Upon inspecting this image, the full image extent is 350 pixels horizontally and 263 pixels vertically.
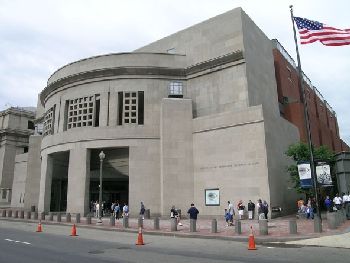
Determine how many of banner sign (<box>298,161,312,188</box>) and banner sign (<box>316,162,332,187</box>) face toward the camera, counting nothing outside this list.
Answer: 2

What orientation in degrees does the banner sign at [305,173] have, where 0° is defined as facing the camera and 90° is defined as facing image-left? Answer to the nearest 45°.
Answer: approximately 0°

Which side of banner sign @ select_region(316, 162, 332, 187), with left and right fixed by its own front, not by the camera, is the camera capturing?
front

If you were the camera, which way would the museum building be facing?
facing the viewer and to the left of the viewer

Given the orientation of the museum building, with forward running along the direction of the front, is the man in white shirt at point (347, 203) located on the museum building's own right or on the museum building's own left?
on the museum building's own left

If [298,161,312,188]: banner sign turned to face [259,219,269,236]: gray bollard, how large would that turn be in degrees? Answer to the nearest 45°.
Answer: approximately 45° to its right
